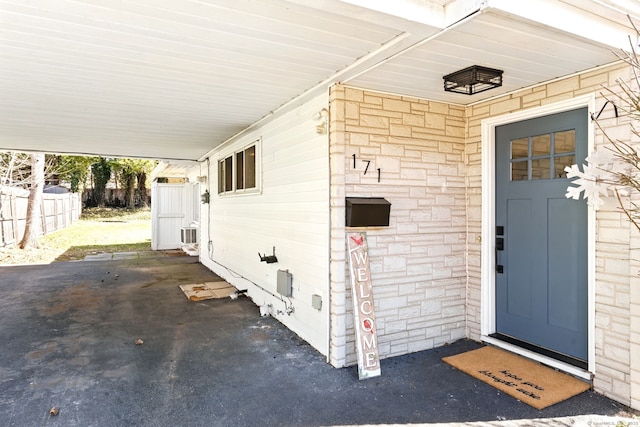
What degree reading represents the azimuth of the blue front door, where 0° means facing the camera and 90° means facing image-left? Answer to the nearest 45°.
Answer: approximately 45°

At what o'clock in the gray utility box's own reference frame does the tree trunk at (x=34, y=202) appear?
The tree trunk is roughly at 3 o'clock from the gray utility box.

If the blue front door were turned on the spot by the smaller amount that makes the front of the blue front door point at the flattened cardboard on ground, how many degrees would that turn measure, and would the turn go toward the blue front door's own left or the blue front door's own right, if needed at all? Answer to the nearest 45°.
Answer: approximately 45° to the blue front door's own right

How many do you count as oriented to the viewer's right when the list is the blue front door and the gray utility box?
0

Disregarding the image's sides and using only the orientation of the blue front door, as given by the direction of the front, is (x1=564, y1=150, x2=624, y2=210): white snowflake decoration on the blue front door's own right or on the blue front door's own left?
on the blue front door's own left

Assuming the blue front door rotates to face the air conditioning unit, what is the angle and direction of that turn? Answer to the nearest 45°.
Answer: approximately 90° to its right
